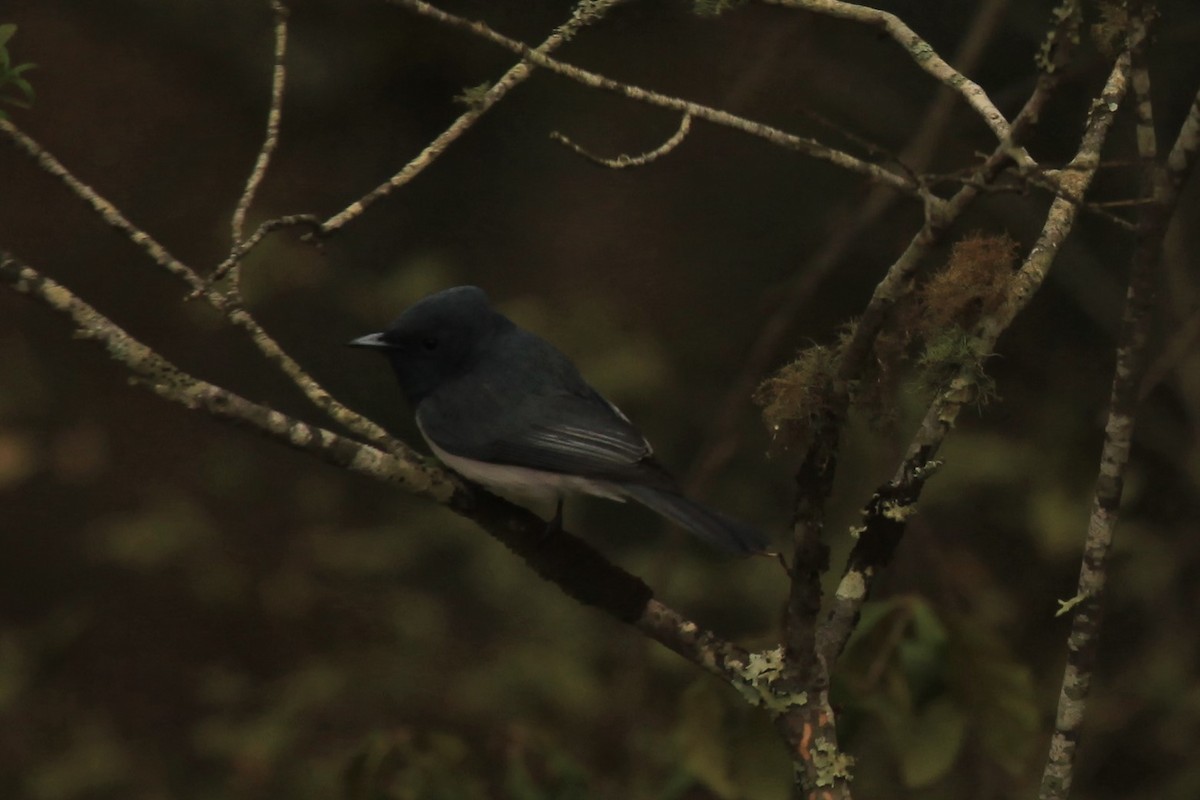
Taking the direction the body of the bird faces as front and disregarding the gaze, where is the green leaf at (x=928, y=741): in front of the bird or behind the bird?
behind

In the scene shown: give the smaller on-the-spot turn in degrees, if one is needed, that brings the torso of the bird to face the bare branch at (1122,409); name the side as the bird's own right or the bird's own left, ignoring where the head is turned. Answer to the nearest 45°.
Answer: approximately 135° to the bird's own left

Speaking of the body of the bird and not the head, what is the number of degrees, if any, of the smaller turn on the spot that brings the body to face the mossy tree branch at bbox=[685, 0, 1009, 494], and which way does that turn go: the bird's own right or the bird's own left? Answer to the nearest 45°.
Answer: approximately 135° to the bird's own right

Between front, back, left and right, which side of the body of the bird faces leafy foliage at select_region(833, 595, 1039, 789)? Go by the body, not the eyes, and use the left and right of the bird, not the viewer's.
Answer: back

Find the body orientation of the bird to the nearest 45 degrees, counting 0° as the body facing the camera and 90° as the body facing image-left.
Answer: approximately 90°

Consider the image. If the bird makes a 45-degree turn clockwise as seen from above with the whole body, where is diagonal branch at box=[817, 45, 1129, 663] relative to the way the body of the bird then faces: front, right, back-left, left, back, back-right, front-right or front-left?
back

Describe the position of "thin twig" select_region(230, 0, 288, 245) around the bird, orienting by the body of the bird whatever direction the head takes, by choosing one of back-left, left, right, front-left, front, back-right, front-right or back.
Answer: front-left

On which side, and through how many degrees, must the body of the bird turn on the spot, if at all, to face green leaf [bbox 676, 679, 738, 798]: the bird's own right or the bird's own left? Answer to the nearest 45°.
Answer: approximately 135° to the bird's own left
